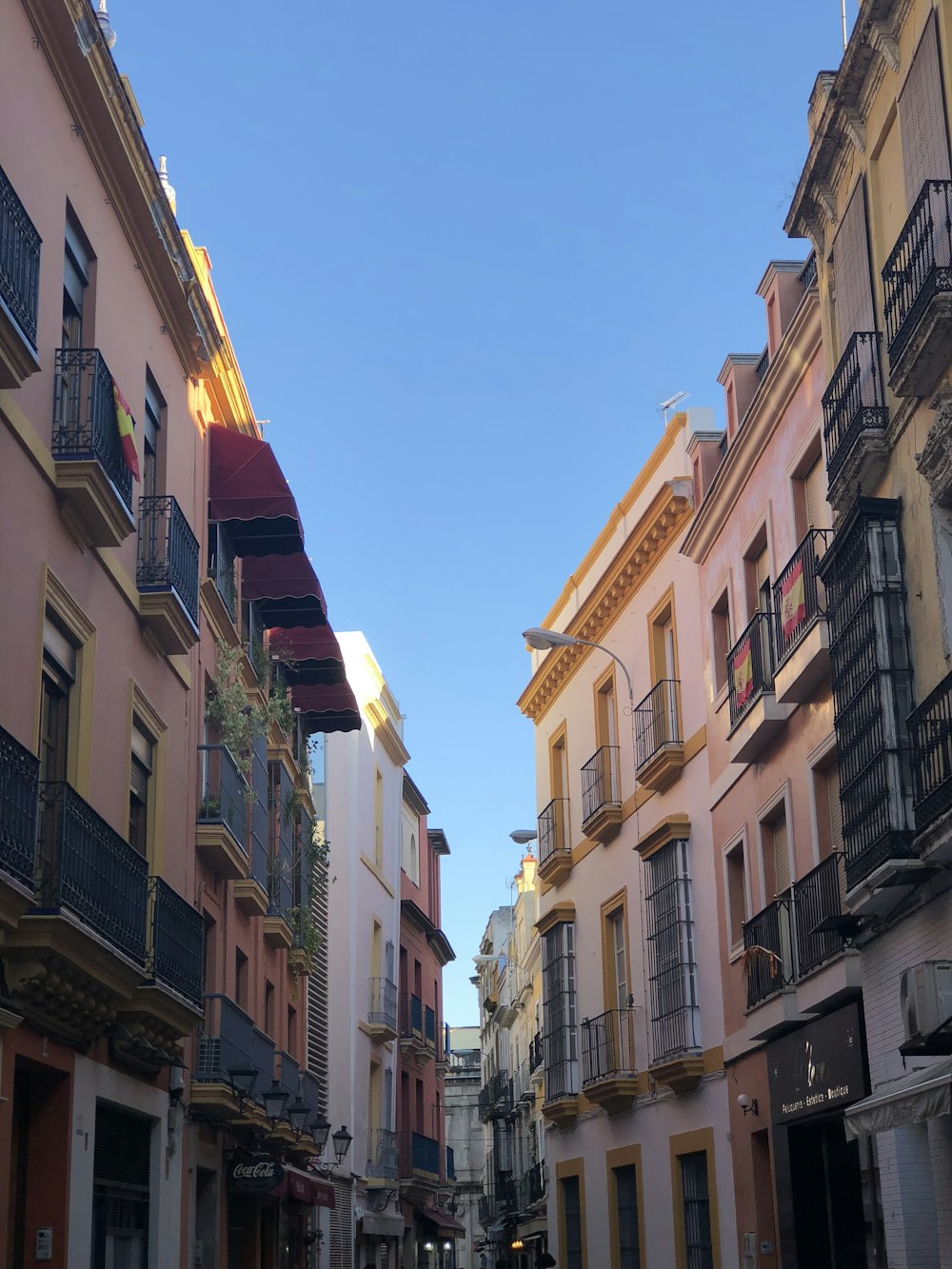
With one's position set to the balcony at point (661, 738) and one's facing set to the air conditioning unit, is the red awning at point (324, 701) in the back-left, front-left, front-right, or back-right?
back-right

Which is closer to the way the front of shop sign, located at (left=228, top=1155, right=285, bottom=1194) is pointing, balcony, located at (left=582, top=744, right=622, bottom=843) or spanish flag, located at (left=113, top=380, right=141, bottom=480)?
the spanish flag

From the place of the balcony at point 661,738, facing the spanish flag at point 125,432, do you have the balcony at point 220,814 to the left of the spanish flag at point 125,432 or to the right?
right

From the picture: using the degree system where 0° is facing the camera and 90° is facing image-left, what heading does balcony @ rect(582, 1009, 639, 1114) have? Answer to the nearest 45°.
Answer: approximately 45°

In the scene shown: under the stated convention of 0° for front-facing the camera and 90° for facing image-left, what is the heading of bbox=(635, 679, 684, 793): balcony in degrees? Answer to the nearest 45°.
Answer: approximately 45°

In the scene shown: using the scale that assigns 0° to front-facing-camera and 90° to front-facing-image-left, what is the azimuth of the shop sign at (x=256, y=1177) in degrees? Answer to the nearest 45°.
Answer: approximately 0°

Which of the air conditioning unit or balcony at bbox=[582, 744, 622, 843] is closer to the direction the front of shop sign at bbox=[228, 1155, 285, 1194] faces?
the air conditioning unit

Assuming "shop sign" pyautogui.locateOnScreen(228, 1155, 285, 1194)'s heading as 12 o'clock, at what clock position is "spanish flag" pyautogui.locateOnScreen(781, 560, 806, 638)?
The spanish flag is roughly at 11 o'clock from the shop sign.
